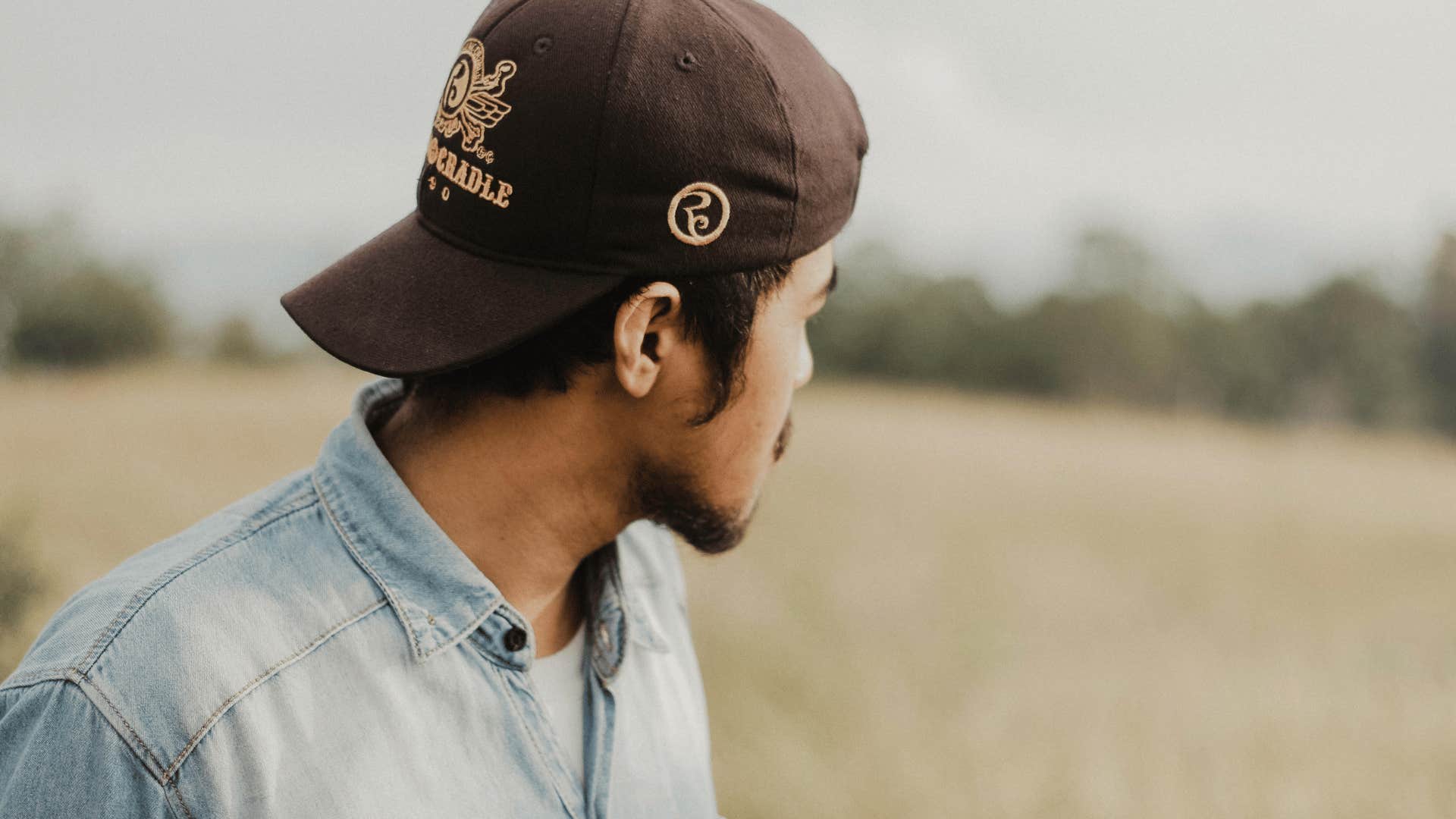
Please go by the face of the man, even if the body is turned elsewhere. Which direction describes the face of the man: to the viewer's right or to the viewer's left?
to the viewer's right

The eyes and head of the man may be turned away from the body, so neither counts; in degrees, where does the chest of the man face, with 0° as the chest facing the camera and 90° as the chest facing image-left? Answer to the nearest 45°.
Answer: approximately 315°
